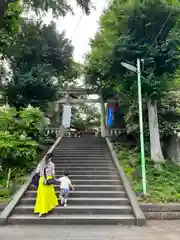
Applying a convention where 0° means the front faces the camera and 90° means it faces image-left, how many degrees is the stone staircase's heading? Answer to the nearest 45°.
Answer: approximately 0°

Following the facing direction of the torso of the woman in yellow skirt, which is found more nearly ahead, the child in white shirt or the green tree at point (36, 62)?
the green tree

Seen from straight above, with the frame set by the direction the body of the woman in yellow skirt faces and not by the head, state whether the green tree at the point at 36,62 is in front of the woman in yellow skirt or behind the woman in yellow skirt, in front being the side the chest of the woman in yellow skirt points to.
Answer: in front

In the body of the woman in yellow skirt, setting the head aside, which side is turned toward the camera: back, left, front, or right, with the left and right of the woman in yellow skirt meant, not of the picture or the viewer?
back

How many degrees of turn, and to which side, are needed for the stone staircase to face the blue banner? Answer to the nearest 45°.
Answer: approximately 180°

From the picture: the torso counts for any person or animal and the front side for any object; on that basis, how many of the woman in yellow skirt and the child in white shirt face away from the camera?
2

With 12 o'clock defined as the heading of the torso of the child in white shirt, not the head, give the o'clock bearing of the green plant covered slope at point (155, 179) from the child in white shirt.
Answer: The green plant covered slope is roughly at 2 o'clock from the child in white shirt.

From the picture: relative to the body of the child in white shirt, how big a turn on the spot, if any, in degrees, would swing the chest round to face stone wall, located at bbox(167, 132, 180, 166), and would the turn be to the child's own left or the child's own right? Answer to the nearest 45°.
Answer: approximately 45° to the child's own right

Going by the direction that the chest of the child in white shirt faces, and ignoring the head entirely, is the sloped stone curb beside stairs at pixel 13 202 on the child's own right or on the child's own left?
on the child's own left

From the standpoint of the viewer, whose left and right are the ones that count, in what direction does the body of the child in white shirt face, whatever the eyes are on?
facing away from the viewer
